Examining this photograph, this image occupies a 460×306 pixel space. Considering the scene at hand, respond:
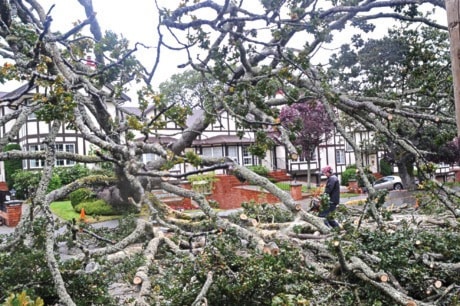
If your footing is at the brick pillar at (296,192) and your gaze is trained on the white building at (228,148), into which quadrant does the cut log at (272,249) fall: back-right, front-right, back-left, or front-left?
back-left

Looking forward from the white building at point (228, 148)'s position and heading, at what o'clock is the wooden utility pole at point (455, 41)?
The wooden utility pole is roughly at 12 o'clock from the white building.

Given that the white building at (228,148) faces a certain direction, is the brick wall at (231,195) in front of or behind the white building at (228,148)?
in front

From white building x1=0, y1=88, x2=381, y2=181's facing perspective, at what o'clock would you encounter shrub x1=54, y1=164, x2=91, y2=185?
The shrub is roughly at 2 o'clock from the white building.

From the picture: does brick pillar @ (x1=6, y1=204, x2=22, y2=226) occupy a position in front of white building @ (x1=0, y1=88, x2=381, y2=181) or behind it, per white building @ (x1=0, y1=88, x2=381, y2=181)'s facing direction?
in front

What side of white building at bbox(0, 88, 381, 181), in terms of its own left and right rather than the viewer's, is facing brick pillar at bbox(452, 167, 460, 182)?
left

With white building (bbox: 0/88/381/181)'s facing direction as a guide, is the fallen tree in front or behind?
in front

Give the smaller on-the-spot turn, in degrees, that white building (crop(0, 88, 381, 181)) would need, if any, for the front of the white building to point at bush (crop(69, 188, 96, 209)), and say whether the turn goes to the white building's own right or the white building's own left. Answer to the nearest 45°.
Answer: approximately 45° to the white building's own right
